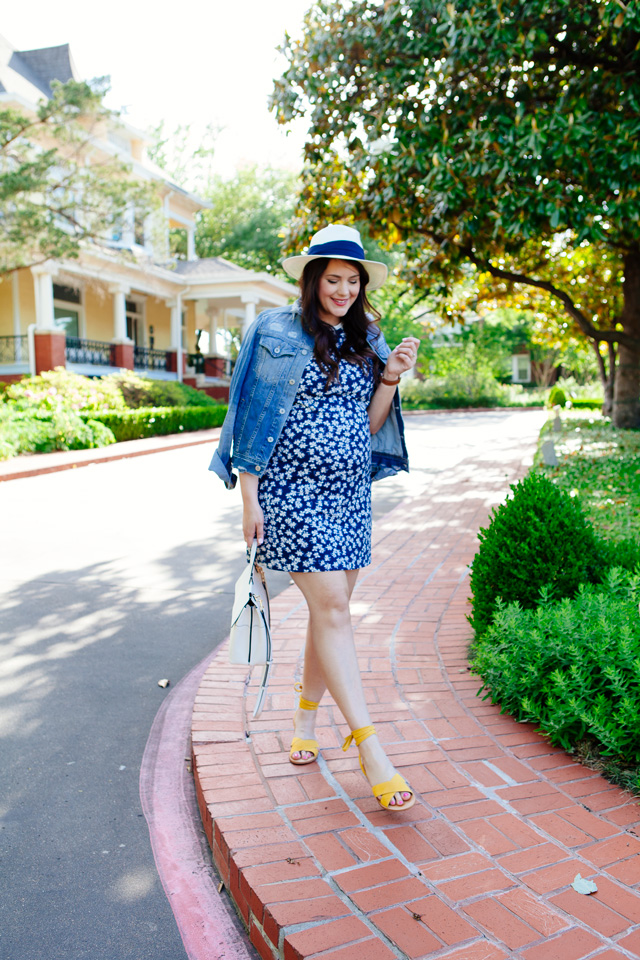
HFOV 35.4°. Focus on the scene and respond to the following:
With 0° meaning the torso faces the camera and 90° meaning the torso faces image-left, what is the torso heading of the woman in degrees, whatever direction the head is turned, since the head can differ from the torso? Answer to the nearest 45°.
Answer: approximately 315°

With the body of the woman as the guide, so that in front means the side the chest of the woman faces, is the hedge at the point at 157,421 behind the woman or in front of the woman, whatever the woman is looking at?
behind

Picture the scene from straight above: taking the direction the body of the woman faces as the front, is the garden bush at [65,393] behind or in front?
behind

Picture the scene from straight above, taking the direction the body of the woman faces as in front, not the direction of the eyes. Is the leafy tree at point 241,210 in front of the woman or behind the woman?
behind

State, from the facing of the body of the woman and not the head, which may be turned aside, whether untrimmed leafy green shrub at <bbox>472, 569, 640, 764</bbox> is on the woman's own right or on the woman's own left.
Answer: on the woman's own left

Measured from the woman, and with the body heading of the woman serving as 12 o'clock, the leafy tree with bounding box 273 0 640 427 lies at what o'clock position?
The leafy tree is roughly at 8 o'clock from the woman.
